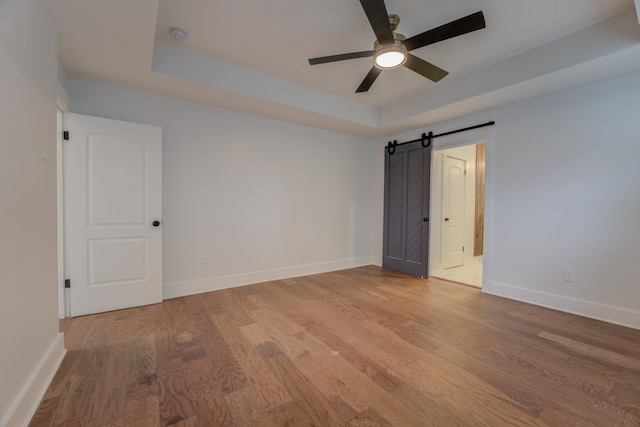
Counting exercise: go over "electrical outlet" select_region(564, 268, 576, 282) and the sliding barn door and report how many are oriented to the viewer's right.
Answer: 0

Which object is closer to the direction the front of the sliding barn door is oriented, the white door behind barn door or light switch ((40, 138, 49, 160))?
the light switch

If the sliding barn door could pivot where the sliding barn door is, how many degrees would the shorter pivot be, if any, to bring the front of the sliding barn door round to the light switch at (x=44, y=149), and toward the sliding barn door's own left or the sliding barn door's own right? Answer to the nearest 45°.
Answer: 0° — it already faces it

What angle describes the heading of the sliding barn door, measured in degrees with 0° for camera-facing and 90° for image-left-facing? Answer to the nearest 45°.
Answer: approximately 45°

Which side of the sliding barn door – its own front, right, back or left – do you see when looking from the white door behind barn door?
back

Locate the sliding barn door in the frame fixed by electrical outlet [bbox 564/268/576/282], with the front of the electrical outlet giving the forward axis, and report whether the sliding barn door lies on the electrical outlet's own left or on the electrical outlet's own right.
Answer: on the electrical outlet's own right

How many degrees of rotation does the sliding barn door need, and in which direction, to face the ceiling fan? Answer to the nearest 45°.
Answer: approximately 45° to its left

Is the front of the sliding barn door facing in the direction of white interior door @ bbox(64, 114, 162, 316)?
yes

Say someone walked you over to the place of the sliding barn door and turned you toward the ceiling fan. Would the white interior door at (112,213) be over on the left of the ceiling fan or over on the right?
right

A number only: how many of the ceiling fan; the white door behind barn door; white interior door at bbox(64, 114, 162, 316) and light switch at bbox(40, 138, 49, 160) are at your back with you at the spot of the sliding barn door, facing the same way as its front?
1
